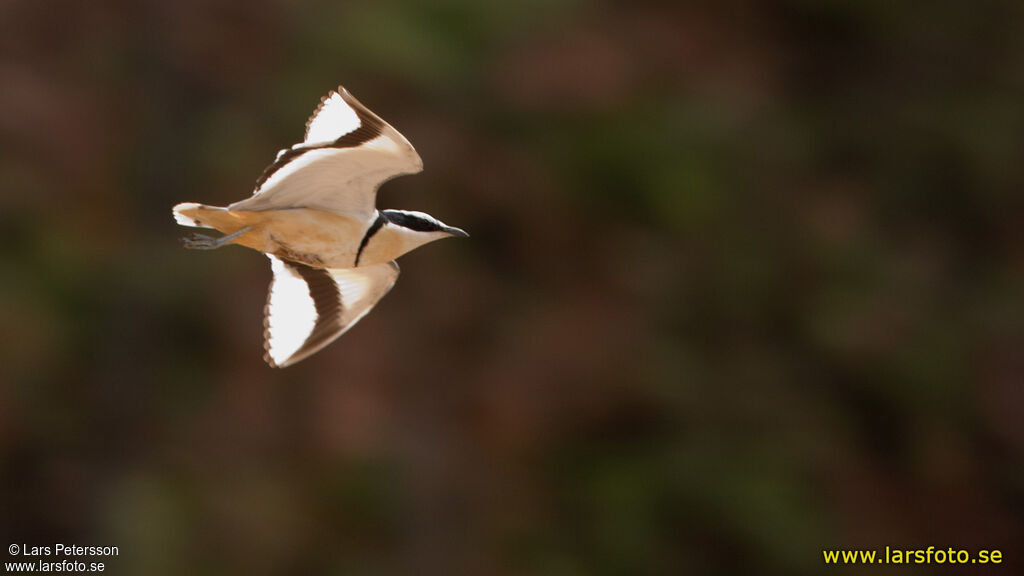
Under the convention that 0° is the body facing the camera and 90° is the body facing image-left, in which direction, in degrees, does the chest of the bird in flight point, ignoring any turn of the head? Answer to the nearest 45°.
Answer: approximately 270°
